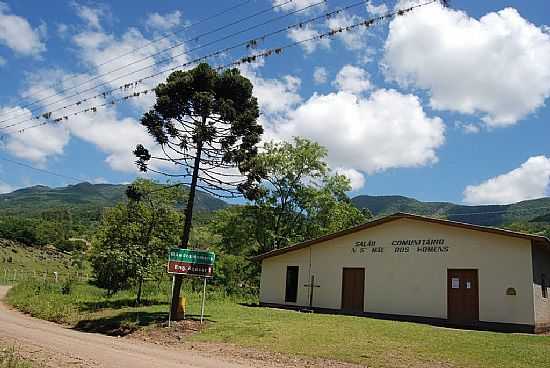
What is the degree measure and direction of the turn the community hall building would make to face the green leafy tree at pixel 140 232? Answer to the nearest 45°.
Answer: approximately 45° to its right

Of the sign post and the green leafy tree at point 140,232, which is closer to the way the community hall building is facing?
the sign post

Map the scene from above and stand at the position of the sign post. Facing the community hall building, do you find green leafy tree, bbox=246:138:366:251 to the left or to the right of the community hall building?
left

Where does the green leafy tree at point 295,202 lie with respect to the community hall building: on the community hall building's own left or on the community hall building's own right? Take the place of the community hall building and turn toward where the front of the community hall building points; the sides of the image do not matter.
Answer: on the community hall building's own right

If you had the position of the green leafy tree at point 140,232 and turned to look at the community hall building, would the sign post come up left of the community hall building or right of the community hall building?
right

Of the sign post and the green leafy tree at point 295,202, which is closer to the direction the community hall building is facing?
the sign post

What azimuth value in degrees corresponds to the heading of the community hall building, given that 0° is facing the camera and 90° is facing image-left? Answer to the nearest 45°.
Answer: approximately 45°
